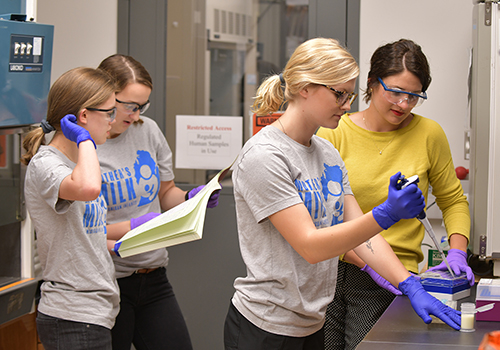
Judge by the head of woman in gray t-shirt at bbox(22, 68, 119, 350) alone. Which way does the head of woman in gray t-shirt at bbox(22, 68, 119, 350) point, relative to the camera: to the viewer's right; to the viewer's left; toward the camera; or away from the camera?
to the viewer's right

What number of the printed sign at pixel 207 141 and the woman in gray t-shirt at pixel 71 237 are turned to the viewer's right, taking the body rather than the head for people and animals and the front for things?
1

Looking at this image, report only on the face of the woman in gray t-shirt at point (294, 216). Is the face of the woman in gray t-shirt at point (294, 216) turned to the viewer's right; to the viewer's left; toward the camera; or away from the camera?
to the viewer's right

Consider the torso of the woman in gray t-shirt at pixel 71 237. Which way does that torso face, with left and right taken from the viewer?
facing to the right of the viewer

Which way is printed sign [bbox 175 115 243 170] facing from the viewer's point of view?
toward the camera

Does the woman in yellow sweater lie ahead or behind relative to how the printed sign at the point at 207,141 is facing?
ahead

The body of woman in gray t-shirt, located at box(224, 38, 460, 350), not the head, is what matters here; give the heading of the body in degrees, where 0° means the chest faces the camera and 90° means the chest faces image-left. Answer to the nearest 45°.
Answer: approximately 315°
